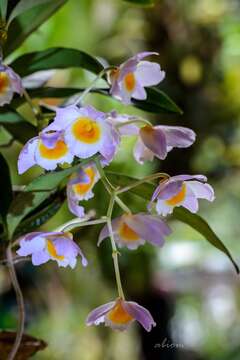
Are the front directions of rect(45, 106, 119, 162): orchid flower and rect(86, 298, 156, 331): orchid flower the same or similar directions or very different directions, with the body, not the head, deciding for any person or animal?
same or similar directions

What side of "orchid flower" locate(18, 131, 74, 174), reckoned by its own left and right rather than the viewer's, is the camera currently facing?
front

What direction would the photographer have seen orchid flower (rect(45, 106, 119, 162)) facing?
facing the viewer

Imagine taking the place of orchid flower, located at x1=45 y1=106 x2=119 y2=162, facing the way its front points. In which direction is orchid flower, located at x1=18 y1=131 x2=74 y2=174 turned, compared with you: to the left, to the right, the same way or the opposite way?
the same way

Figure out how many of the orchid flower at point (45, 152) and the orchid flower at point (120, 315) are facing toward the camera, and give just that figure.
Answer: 2

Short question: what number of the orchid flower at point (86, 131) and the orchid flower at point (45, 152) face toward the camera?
2

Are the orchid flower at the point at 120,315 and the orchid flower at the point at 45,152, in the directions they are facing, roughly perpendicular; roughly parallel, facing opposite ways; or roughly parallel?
roughly parallel

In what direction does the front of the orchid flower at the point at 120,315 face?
toward the camera
